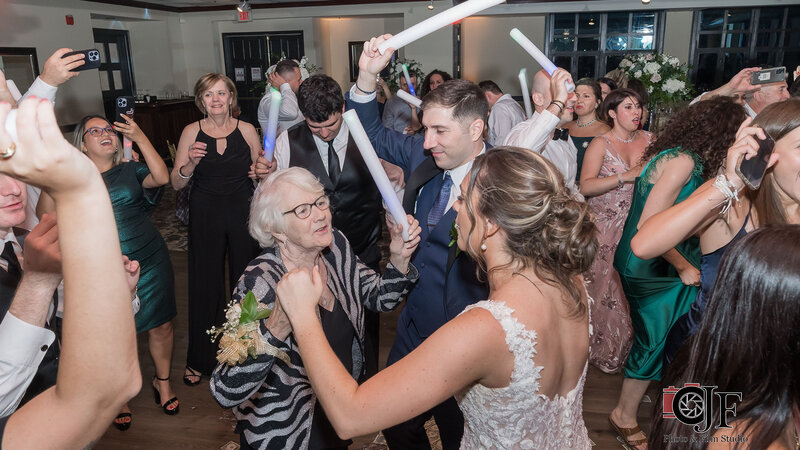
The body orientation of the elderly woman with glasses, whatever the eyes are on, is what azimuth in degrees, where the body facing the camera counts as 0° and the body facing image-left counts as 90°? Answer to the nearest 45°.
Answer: approximately 315°

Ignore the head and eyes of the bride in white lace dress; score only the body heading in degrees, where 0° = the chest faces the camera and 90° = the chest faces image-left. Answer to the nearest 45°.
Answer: approximately 135°

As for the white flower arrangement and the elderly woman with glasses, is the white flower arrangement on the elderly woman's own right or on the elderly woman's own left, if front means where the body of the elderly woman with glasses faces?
on the elderly woman's own left

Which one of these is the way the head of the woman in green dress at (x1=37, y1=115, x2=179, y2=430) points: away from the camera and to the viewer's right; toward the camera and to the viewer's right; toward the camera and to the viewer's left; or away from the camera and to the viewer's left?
toward the camera and to the viewer's right

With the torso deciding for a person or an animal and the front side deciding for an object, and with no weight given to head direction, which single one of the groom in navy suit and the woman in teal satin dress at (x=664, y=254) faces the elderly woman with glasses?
the groom in navy suit

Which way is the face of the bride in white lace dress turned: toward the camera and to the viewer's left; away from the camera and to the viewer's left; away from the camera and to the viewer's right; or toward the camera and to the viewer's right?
away from the camera and to the viewer's left

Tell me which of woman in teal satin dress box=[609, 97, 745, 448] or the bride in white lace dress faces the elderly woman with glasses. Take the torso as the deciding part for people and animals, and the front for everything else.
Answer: the bride in white lace dress

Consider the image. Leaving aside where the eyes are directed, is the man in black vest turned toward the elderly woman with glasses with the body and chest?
yes

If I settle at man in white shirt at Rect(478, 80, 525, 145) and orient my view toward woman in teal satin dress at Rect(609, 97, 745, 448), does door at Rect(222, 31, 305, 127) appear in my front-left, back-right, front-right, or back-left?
back-right

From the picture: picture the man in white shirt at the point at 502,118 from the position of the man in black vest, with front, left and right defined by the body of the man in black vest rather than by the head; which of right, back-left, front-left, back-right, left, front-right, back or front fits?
back-left

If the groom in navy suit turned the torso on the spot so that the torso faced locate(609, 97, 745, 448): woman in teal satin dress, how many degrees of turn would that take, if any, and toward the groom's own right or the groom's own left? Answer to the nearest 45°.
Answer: approximately 135° to the groom's own left

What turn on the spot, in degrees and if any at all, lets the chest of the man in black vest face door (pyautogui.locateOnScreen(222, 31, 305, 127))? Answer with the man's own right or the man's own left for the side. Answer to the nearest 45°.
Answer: approximately 180°

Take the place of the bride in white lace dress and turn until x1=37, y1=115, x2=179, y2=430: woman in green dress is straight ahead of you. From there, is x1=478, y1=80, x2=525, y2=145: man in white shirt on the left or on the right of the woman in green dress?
right

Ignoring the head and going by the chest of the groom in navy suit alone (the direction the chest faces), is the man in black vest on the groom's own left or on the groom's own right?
on the groom's own right
